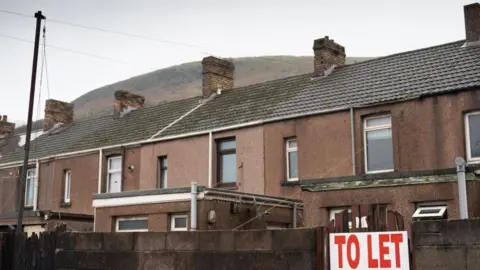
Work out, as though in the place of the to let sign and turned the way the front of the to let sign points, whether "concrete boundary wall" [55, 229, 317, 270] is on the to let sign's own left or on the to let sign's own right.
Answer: on the to let sign's own right

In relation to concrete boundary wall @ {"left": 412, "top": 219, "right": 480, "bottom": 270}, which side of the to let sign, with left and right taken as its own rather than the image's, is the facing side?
left

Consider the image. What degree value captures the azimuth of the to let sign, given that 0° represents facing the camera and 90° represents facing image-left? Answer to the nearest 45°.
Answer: approximately 0°
